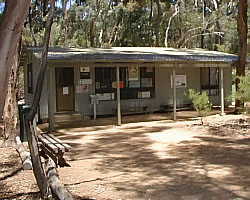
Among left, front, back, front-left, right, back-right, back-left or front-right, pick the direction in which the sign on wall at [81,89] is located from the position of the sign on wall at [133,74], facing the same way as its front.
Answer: front-right

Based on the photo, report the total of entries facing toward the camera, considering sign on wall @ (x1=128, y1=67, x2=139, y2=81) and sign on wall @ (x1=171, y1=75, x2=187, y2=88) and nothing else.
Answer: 2

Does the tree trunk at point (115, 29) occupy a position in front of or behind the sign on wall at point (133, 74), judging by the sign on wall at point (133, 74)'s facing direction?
behind

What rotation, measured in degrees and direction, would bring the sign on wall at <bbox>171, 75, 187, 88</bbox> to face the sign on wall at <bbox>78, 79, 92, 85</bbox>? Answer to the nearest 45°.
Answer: approximately 45° to its right

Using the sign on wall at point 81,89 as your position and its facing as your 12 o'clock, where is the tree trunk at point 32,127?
The tree trunk is roughly at 12 o'clock from the sign on wall.

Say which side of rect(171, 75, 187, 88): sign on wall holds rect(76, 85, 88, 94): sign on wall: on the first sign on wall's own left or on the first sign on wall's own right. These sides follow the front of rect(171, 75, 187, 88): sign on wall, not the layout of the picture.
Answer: on the first sign on wall's own right

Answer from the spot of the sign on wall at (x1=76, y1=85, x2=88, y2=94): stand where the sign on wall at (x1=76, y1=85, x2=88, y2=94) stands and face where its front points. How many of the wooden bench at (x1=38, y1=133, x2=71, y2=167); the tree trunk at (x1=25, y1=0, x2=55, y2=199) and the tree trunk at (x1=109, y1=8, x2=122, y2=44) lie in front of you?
2

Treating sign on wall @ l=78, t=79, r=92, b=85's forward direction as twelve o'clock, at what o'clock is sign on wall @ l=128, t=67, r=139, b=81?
sign on wall @ l=128, t=67, r=139, b=81 is roughly at 8 o'clock from sign on wall @ l=78, t=79, r=92, b=85.
